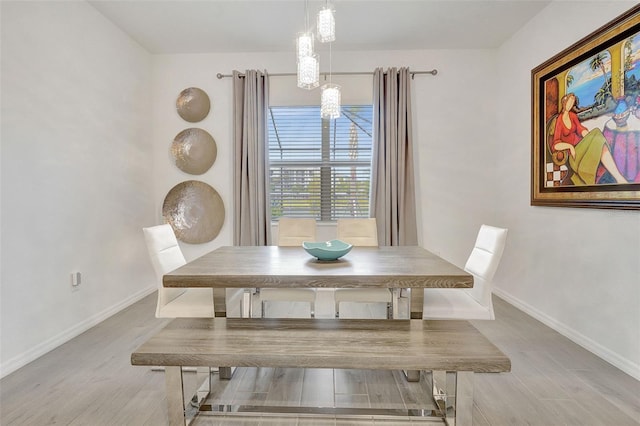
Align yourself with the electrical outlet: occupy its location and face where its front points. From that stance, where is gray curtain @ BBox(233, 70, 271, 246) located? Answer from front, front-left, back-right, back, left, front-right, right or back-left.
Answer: front-left

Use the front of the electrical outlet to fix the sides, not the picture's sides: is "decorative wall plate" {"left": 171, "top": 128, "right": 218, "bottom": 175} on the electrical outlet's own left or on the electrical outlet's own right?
on the electrical outlet's own left

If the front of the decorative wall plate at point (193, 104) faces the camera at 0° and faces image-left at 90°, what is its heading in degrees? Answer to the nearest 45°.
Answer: approximately 0°

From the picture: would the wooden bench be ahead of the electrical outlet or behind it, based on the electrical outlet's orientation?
ahead

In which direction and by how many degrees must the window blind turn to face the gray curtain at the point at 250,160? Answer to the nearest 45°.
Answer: approximately 90° to its right

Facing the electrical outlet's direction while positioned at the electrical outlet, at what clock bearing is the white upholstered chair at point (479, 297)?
The white upholstered chair is roughly at 12 o'clock from the electrical outlet.

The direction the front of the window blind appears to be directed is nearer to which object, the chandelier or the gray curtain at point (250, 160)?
the chandelier

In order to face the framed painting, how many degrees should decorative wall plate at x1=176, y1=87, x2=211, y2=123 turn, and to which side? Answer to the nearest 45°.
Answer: approximately 45° to its left

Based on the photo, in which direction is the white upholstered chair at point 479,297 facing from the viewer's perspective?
to the viewer's left

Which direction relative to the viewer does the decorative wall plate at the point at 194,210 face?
toward the camera

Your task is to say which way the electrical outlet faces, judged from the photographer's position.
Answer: facing the viewer and to the right of the viewer

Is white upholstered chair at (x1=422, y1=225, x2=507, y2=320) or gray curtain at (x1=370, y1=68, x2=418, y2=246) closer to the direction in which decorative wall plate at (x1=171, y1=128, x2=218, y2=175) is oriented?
the white upholstered chair

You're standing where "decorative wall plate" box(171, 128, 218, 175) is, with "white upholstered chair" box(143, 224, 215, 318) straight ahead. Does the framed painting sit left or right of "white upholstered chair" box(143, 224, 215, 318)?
left

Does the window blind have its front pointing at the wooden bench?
yes

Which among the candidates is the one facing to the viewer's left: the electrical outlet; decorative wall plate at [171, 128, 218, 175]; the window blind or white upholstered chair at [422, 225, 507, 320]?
the white upholstered chair

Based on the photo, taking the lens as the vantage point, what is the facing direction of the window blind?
facing the viewer

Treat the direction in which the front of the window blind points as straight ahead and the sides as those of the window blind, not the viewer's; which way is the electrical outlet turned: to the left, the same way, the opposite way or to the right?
to the left

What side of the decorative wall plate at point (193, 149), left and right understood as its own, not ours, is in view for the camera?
front

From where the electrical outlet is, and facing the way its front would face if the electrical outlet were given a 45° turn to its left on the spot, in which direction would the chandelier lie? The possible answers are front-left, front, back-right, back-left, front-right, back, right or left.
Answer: front-right

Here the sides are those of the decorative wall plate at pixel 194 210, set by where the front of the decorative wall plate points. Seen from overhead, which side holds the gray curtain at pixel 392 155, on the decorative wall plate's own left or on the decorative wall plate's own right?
on the decorative wall plate's own left

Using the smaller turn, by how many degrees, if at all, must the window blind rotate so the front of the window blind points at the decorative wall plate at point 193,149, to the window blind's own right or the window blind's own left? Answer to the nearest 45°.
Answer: approximately 90° to the window blind's own right
